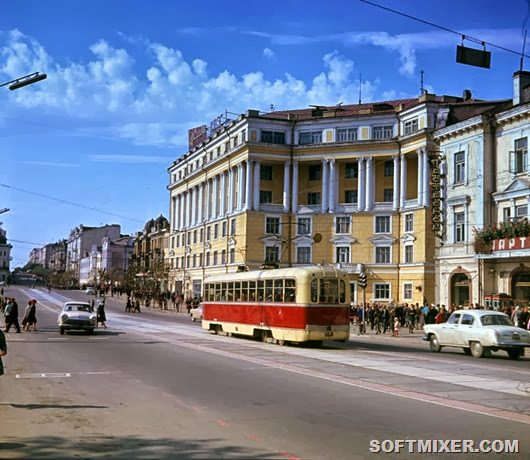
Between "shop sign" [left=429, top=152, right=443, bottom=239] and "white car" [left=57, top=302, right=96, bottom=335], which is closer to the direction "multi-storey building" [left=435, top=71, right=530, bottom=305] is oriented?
the white car

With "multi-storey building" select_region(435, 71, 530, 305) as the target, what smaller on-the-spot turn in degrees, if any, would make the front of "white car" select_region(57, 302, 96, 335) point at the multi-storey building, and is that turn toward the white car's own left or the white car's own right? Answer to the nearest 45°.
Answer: approximately 90° to the white car's own left

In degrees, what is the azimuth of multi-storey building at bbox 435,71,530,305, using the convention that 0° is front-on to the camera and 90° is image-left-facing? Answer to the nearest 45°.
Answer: approximately 45°

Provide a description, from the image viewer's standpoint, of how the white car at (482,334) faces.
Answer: facing away from the viewer and to the left of the viewer

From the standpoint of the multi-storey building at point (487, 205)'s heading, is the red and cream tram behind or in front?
in front

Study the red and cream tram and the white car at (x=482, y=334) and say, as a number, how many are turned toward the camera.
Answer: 0

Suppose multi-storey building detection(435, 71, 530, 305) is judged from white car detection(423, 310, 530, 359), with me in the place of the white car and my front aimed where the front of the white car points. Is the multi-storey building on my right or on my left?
on my right

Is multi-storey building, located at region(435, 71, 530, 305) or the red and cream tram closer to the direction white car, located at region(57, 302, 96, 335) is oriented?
the red and cream tram

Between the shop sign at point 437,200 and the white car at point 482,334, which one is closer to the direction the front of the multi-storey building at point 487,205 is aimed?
the white car

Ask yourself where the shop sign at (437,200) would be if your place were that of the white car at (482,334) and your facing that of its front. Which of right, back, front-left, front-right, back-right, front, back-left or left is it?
front-right

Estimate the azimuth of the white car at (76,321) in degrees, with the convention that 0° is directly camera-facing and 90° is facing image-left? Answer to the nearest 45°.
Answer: approximately 0°
